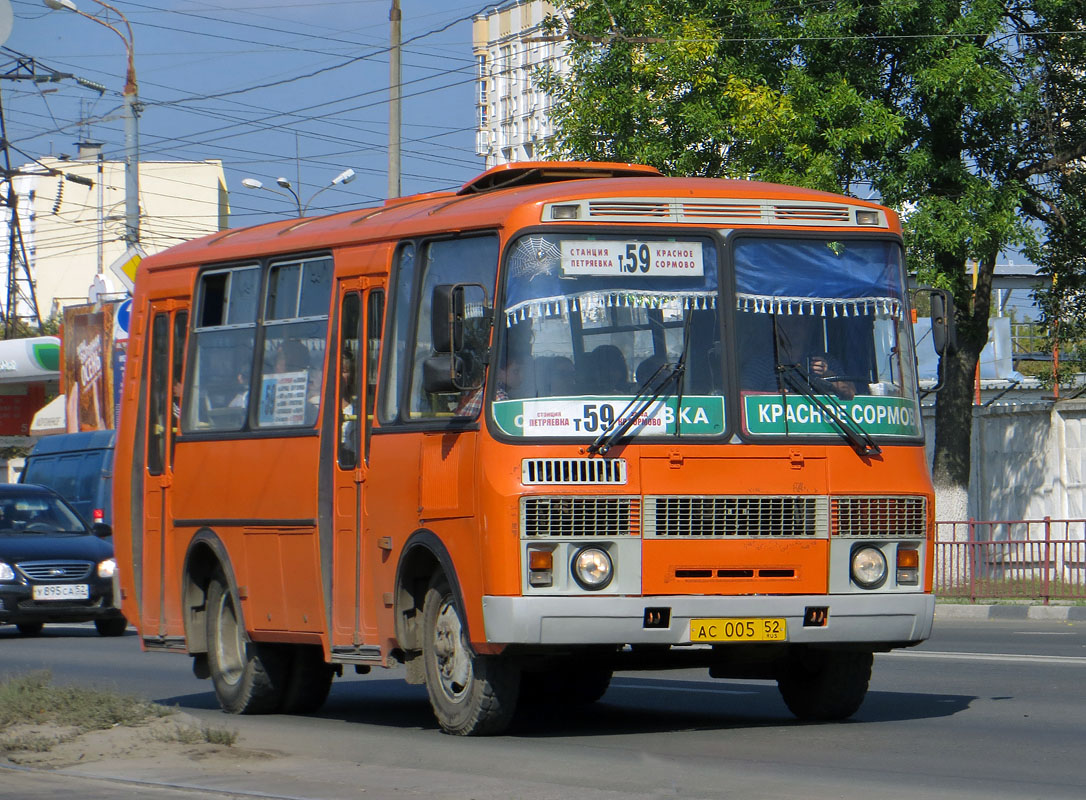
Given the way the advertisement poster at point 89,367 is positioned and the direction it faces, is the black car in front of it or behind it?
in front

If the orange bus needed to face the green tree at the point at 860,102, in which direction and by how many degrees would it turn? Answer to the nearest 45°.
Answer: approximately 135° to its left

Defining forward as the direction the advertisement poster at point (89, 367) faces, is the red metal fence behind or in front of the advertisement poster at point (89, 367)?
in front

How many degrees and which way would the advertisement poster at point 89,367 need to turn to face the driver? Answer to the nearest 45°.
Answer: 0° — it already faces them

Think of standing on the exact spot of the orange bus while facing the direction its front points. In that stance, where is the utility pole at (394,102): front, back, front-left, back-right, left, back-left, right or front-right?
back-left

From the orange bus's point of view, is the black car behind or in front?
behind

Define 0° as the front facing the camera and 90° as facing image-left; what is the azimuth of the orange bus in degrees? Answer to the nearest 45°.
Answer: approximately 315°

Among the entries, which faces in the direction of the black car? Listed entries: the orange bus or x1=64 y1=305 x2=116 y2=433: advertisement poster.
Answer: the advertisement poster

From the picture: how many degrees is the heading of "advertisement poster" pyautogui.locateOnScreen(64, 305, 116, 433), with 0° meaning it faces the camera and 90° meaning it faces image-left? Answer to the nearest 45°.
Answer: approximately 0°

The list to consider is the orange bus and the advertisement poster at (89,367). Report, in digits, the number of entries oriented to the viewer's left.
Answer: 0
